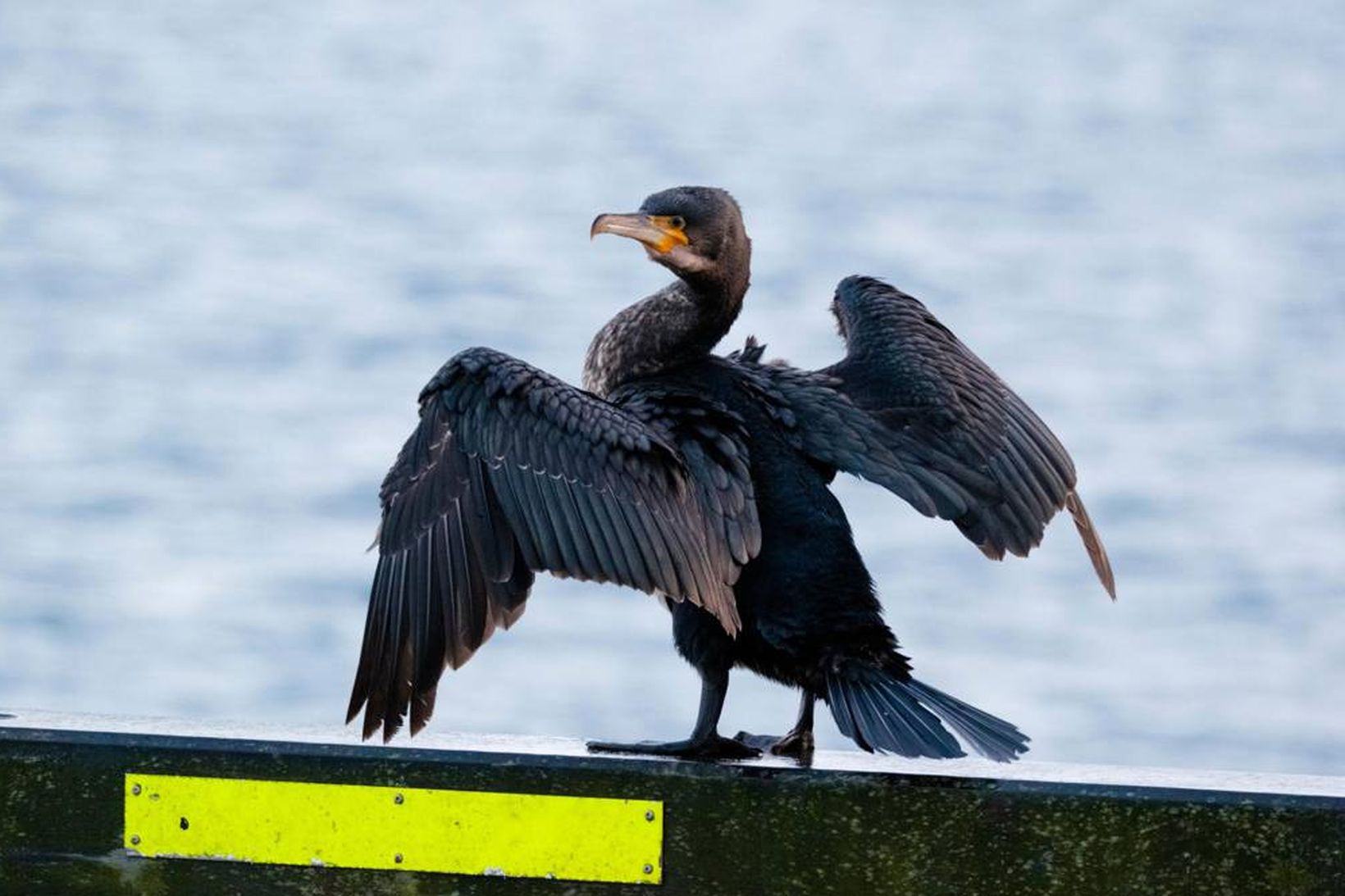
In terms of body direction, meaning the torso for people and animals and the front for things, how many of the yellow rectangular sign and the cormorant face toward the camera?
1

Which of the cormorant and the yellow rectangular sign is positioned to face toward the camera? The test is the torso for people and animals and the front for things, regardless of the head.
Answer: the yellow rectangular sign

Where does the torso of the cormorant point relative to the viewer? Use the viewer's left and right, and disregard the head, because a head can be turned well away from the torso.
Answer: facing away from the viewer and to the left of the viewer

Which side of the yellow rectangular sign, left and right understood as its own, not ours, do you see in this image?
front
